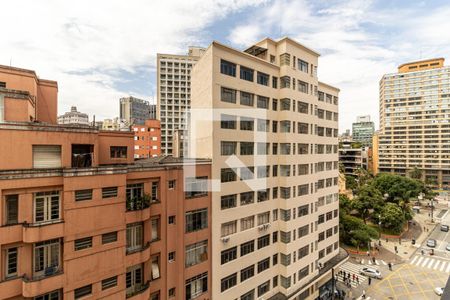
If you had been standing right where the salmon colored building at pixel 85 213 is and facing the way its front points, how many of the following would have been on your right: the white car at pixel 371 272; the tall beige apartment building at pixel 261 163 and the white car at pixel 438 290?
0

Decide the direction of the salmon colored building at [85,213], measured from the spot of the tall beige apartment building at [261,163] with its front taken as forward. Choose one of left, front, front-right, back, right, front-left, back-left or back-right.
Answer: right

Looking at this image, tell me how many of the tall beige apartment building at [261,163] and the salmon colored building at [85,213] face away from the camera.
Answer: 0

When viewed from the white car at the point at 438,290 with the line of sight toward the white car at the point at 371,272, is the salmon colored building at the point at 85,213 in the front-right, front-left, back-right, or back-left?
front-left

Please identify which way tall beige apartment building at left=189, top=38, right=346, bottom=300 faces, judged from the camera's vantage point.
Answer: facing the viewer and to the right of the viewer

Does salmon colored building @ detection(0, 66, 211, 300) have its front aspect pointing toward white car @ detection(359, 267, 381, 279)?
no

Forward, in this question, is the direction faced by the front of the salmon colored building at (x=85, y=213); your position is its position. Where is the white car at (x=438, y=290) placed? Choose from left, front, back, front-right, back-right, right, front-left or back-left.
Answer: front-left

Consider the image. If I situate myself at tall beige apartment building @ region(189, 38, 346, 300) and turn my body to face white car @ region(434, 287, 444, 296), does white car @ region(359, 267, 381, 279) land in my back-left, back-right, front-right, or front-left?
front-left
